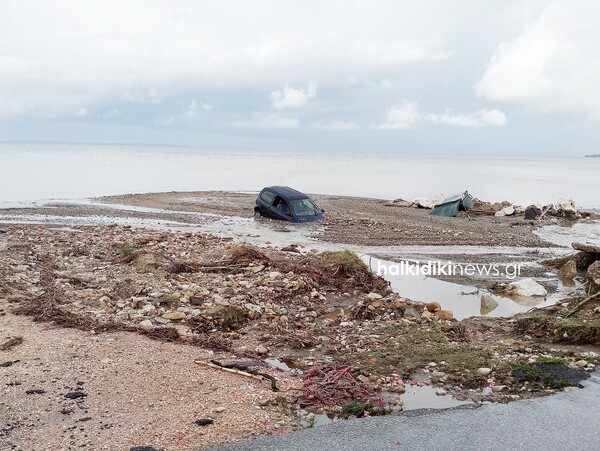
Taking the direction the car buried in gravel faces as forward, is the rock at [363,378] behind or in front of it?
in front

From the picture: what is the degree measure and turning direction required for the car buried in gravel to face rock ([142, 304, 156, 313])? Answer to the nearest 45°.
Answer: approximately 45° to its right

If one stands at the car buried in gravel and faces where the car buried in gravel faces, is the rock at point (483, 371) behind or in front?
in front

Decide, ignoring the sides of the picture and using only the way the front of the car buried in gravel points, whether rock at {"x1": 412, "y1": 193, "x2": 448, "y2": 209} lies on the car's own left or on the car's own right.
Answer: on the car's own left

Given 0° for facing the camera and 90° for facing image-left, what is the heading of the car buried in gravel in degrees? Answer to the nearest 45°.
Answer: approximately 315°

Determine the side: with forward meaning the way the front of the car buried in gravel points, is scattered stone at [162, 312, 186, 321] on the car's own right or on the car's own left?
on the car's own right

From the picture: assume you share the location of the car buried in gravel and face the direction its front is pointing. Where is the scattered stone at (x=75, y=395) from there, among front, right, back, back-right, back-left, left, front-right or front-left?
front-right

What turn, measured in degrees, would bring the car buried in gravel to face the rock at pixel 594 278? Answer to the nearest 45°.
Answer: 0° — it already faces it

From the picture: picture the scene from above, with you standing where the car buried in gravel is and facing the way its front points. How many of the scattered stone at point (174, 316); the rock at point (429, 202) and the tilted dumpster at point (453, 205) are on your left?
2

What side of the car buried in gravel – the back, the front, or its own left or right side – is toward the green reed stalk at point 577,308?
front
